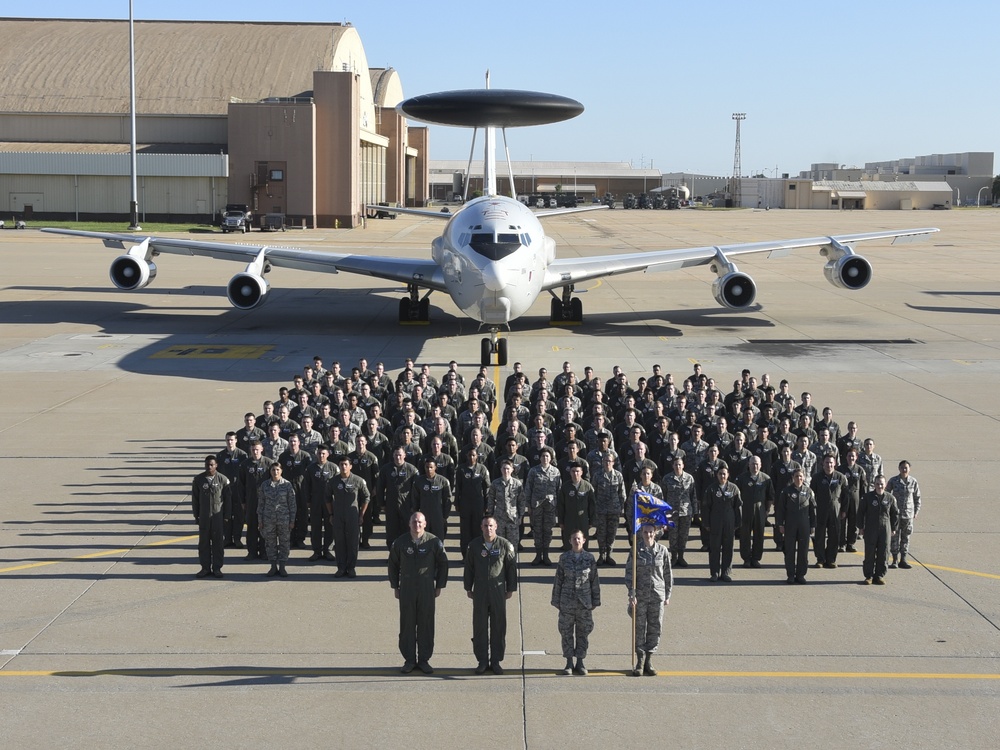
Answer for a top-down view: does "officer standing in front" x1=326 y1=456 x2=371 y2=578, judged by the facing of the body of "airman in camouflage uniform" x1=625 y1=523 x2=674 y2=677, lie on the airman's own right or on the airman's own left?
on the airman's own right

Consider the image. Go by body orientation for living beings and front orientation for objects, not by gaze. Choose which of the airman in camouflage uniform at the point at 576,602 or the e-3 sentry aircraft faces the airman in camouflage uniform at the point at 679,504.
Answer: the e-3 sentry aircraft

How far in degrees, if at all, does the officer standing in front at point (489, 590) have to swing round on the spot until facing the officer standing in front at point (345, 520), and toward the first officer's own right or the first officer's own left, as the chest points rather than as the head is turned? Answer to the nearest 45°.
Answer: approximately 135° to the first officer's own right

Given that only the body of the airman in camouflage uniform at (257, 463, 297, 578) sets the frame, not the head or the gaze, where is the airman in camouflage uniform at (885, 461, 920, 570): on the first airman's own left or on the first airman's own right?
on the first airman's own left

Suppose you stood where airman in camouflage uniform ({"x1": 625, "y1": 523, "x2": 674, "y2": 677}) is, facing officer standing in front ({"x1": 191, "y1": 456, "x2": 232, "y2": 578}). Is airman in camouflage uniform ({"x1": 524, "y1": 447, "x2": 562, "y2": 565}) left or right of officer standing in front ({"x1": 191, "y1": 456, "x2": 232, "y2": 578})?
right

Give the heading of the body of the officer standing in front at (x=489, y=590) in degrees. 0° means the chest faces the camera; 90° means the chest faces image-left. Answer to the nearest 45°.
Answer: approximately 0°
